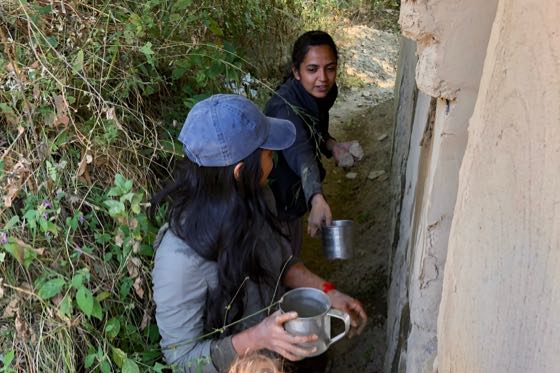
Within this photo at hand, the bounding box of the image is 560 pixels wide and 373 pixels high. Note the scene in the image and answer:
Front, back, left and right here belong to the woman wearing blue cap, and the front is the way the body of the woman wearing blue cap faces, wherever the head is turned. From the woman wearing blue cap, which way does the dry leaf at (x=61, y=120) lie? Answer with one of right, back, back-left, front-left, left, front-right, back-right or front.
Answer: back-left

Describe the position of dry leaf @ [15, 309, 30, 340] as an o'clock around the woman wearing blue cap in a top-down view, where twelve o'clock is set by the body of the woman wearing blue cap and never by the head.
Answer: The dry leaf is roughly at 6 o'clock from the woman wearing blue cap.

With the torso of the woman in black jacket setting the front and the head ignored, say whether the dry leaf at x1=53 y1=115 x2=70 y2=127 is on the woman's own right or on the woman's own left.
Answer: on the woman's own right

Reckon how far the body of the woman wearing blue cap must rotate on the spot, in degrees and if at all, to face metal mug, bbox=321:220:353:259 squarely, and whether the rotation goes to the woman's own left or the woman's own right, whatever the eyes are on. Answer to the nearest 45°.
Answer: approximately 45° to the woman's own left

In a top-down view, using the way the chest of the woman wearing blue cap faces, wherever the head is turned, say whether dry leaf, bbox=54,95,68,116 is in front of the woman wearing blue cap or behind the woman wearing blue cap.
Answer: behind

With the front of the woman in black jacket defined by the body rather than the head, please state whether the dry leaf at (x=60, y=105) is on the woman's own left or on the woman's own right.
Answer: on the woman's own right

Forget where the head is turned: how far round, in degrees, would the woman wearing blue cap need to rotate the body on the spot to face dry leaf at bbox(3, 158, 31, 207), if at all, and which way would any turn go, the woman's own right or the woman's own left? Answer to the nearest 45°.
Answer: approximately 135° to the woman's own left

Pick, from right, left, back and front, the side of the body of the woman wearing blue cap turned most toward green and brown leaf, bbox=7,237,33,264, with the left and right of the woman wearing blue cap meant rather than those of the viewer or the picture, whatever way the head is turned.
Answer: back

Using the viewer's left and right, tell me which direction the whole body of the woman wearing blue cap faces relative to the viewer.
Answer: facing to the right of the viewer

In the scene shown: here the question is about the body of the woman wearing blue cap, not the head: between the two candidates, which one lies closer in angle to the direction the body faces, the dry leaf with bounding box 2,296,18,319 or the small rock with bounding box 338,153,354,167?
the small rock
